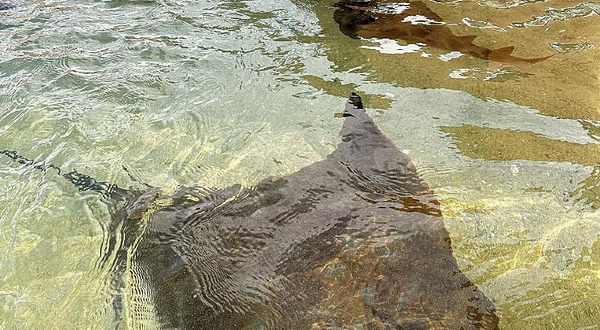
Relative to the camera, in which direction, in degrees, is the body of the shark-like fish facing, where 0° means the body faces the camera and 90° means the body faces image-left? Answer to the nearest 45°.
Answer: approximately 90°

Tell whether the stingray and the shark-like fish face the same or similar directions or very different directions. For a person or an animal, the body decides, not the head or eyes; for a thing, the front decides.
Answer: very different directions

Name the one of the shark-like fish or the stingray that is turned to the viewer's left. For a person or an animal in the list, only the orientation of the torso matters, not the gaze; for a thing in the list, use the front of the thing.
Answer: the shark-like fish

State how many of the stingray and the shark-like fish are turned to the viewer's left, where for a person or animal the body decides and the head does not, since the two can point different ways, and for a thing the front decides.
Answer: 1

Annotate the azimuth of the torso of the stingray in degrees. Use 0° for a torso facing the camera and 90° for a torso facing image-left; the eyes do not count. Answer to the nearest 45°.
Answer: approximately 315°

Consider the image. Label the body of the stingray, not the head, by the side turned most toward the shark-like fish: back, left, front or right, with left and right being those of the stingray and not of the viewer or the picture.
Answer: left

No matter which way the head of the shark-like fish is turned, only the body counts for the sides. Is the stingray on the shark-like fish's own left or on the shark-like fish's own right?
on the shark-like fish's own left
